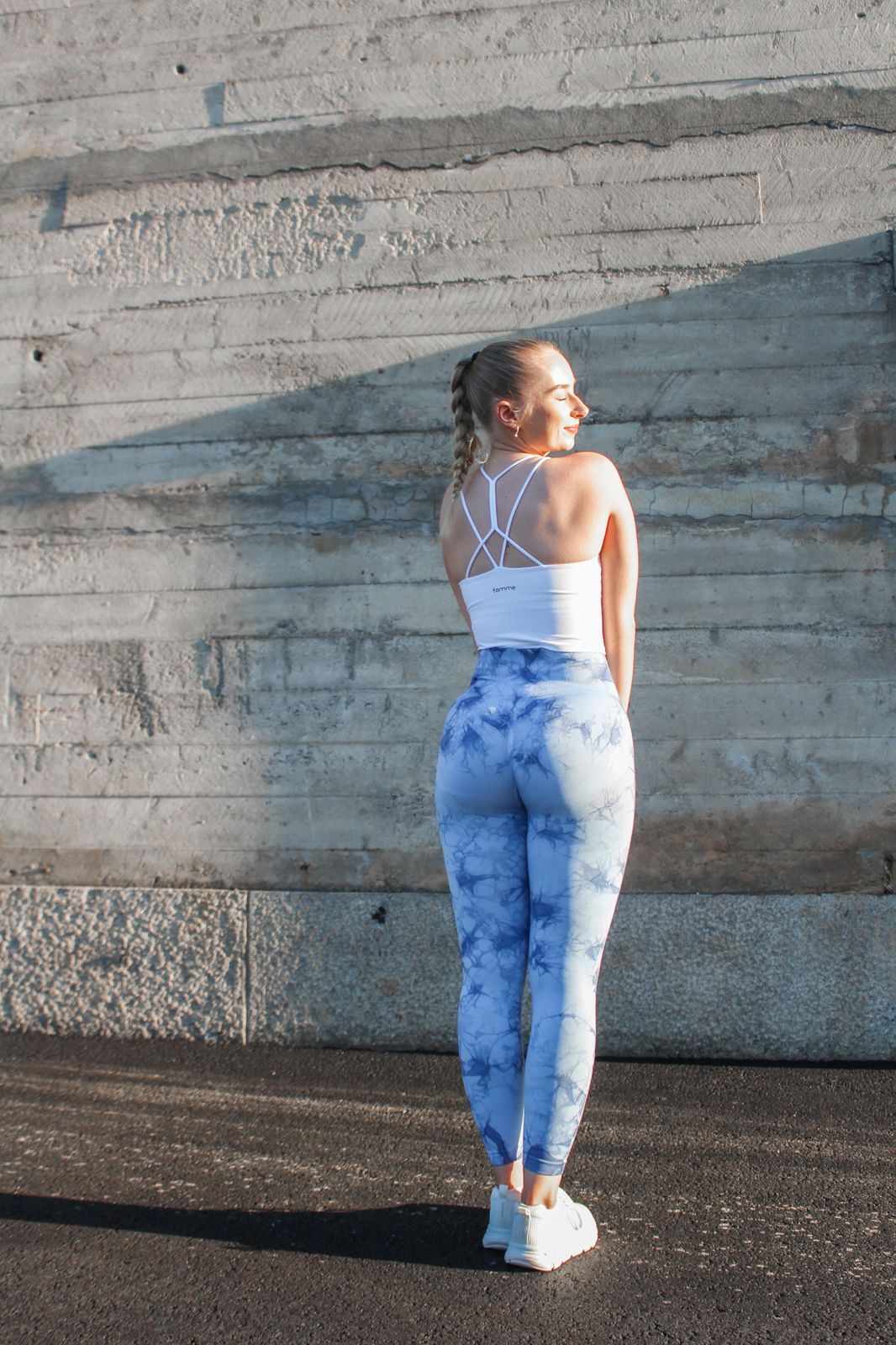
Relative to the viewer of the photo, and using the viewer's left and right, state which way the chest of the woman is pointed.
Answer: facing away from the viewer and to the right of the viewer

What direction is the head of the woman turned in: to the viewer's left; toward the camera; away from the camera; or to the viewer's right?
to the viewer's right
